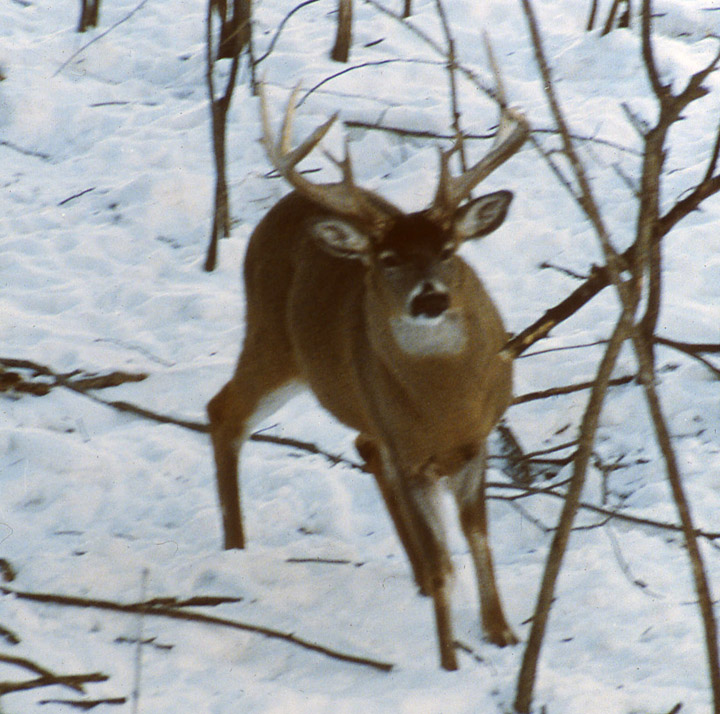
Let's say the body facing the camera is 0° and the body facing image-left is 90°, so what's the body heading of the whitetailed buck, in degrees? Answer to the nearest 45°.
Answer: approximately 315°

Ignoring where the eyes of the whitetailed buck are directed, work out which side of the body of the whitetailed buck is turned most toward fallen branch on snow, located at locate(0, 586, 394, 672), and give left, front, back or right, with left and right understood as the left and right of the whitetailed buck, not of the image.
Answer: right

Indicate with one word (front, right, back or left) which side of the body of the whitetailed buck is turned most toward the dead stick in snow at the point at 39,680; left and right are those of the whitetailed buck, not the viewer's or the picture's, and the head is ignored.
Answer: right

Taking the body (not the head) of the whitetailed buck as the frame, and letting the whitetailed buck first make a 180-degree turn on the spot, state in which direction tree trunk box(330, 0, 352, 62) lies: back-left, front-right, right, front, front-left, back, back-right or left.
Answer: front-right

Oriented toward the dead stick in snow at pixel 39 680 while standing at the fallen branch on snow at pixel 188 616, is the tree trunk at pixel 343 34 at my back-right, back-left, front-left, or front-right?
back-right
